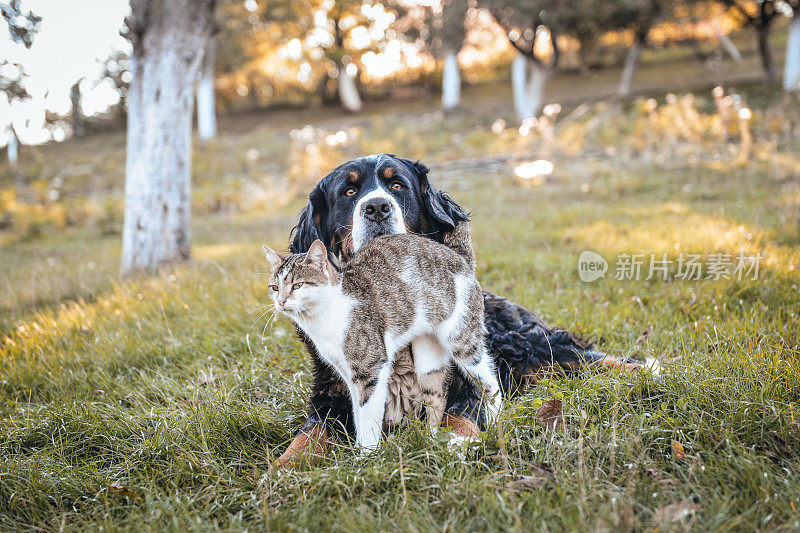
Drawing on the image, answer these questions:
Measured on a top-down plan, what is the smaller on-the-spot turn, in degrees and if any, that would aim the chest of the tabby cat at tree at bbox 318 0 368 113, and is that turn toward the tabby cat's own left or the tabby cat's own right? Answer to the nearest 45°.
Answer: approximately 135° to the tabby cat's own right

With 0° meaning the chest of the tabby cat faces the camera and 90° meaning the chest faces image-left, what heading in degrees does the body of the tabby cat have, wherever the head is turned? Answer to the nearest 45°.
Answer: approximately 45°

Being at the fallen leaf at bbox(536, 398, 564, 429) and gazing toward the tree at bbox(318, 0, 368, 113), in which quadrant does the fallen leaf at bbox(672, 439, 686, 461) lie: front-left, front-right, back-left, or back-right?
back-right

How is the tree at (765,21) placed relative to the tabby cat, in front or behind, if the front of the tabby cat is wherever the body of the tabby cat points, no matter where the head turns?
behind

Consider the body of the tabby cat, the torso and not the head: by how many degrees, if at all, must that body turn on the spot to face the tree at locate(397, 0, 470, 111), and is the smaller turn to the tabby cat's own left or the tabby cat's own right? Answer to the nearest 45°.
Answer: approximately 135° to the tabby cat's own right

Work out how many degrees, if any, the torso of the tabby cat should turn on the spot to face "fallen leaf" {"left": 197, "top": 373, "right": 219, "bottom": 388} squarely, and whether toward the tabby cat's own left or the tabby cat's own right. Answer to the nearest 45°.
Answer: approximately 90° to the tabby cat's own right

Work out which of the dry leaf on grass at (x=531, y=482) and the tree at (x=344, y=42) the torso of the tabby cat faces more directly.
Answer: the dry leaf on grass
